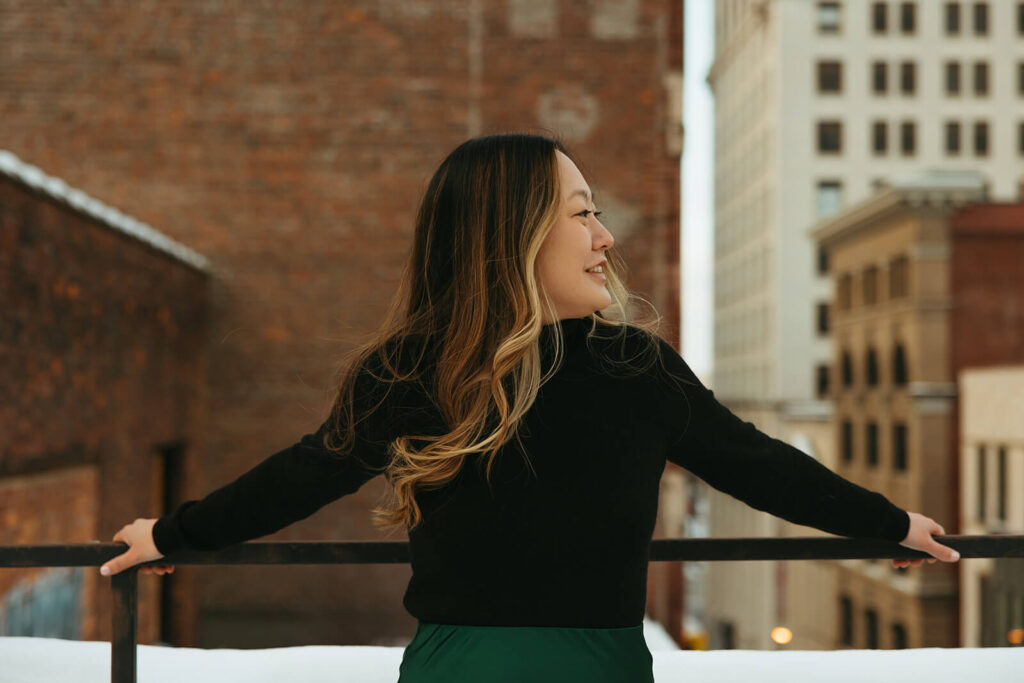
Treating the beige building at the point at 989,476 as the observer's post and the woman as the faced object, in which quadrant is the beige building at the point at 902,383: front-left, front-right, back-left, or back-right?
back-right

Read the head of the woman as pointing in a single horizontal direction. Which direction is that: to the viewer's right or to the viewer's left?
to the viewer's right

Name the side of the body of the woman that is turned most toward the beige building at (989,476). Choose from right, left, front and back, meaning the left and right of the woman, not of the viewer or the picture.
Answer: front

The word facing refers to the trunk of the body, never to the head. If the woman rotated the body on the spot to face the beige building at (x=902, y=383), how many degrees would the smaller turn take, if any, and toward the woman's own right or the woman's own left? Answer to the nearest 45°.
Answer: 0° — they already face it

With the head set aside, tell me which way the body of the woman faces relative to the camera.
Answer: away from the camera

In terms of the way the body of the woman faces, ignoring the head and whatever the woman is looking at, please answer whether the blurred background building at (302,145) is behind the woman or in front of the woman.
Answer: in front

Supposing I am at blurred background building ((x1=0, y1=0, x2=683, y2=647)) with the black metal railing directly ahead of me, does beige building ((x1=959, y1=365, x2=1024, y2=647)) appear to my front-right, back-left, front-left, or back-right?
back-left
